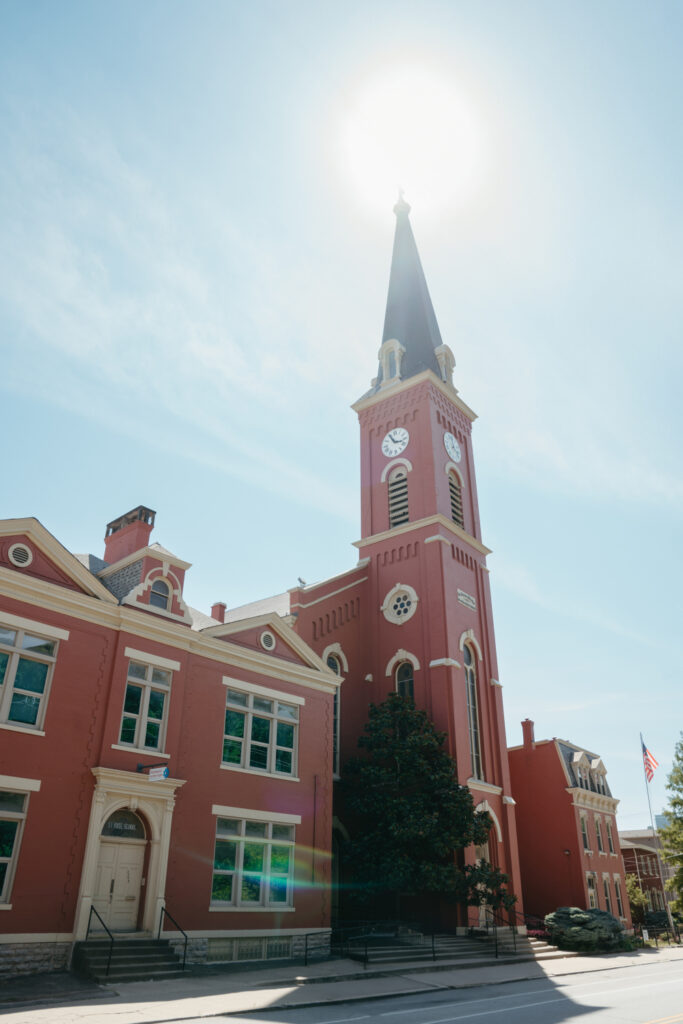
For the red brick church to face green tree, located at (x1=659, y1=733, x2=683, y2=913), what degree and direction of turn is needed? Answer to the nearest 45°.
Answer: approximately 90° to its left

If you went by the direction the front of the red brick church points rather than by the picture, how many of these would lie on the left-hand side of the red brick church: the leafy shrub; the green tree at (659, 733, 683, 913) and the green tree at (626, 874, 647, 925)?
3

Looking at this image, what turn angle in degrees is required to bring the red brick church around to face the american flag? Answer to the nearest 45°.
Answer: approximately 90° to its left

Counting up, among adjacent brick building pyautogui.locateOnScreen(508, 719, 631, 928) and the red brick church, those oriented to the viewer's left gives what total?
0

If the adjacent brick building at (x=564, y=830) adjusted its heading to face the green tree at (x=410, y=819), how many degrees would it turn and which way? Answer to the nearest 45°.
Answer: approximately 45° to its right

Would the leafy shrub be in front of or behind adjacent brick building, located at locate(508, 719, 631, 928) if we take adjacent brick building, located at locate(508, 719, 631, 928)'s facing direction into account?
in front

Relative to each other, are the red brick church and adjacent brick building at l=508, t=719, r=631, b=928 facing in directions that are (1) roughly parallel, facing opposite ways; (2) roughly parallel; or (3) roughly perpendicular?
roughly parallel

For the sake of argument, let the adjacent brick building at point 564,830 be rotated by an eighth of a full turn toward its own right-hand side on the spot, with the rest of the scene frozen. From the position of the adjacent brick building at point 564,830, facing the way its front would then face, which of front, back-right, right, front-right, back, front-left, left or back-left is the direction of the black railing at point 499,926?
front

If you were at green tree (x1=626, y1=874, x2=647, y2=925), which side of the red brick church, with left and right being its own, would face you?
left

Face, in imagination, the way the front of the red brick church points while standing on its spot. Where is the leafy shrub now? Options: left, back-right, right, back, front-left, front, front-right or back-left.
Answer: left

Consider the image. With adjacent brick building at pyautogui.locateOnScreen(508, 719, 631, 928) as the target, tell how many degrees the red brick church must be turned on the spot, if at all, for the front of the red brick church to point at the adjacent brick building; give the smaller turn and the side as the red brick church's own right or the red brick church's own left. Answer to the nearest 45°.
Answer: approximately 90° to the red brick church's own left
